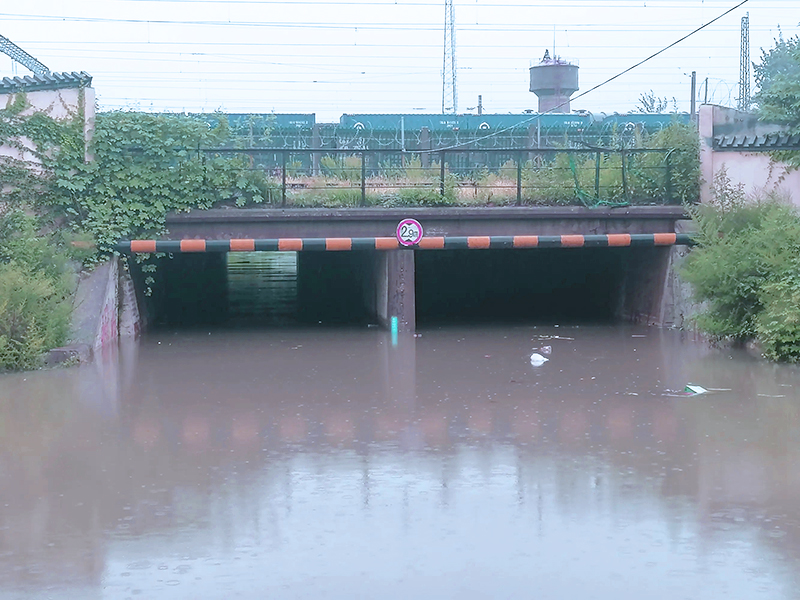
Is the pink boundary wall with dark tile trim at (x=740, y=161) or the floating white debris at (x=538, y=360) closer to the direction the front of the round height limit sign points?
the floating white debris

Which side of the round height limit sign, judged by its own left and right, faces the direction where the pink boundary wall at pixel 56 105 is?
right

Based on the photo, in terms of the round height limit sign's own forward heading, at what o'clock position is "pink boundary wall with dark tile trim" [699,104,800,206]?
The pink boundary wall with dark tile trim is roughly at 9 o'clock from the round height limit sign.

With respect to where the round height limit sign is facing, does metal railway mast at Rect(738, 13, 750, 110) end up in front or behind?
behind

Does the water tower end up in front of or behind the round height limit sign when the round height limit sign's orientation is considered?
behind

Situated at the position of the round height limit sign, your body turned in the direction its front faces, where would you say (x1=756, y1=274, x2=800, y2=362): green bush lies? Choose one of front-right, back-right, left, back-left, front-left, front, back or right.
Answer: front-left

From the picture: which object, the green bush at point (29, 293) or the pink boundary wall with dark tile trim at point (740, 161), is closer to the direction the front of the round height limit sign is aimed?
the green bush

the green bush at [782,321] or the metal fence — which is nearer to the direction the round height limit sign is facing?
the green bush

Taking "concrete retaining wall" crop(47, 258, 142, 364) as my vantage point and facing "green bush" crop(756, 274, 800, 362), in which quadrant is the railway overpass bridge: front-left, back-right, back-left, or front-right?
front-left

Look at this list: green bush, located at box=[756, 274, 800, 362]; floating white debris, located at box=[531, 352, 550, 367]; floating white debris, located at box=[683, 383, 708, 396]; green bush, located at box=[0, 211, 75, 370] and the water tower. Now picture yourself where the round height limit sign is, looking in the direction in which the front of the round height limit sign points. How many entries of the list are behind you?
1

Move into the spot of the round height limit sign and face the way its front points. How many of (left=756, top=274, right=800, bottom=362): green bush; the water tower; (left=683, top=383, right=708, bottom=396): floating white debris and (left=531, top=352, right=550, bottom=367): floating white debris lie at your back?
1

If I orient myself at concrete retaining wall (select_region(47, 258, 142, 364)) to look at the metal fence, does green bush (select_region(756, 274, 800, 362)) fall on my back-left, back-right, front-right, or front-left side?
front-right

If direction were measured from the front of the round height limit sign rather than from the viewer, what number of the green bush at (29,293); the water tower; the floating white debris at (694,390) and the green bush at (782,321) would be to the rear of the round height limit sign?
1

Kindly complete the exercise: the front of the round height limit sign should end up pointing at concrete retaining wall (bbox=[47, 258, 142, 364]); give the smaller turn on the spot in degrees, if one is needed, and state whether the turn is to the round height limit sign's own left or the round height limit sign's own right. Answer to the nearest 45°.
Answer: approximately 90° to the round height limit sign's own right

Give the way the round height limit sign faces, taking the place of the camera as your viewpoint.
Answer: facing the viewer

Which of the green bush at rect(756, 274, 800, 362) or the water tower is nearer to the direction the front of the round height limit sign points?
the green bush

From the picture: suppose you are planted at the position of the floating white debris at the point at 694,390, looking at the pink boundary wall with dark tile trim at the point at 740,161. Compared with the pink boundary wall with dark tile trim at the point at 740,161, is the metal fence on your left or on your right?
left

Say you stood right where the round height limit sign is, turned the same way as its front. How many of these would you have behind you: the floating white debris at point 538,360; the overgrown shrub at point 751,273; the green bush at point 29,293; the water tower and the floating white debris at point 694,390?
1
